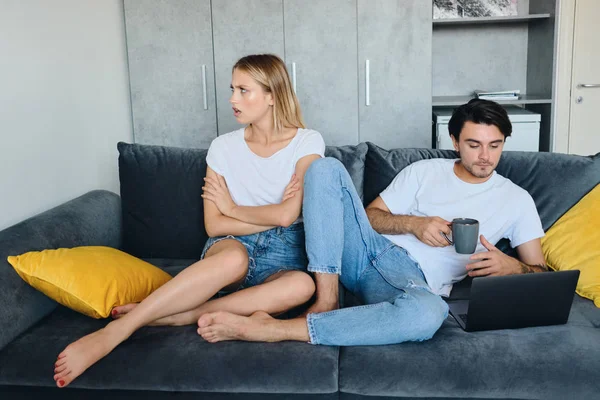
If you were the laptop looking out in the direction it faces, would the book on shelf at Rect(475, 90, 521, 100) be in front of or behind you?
in front

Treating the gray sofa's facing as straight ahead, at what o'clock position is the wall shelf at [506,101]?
The wall shelf is roughly at 7 o'clock from the gray sofa.

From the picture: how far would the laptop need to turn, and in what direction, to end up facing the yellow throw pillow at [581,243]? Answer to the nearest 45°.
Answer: approximately 45° to its right

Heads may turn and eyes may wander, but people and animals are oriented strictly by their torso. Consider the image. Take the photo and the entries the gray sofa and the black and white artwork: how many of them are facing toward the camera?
2

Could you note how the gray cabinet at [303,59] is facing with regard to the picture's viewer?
facing the viewer

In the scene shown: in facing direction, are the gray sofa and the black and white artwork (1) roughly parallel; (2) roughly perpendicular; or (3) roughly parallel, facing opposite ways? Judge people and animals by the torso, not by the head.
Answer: roughly parallel

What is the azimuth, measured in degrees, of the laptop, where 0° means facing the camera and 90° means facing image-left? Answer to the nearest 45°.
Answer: approximately 135°

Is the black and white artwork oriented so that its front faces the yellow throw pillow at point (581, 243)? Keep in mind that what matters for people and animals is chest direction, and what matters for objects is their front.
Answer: yes

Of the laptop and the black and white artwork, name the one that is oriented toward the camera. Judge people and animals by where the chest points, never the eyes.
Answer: the black and white artwork

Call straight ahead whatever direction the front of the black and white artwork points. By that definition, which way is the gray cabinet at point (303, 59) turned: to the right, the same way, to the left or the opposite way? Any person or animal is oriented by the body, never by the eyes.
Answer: the same way

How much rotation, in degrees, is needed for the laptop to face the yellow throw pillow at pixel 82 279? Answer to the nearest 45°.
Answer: approximately 45° to its left

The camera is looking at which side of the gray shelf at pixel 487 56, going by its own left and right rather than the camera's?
front
